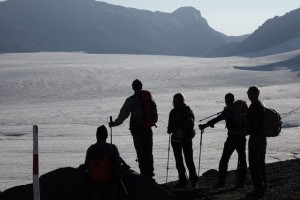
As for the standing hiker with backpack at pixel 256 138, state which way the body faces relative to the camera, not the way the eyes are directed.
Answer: to the viewer's left

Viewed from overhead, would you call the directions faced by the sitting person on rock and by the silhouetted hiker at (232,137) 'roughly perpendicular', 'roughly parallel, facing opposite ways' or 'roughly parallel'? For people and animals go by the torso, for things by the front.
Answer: roughly perpendicular

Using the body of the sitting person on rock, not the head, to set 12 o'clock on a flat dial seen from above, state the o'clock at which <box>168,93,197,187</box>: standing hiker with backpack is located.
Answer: The standing hiker with backpack is roughly at 1 o'clock from the sitting person on rock.

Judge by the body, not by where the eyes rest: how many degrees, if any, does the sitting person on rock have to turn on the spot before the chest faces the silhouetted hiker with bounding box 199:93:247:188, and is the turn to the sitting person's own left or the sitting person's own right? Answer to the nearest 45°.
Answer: approximately 45° to the sitting person's own right

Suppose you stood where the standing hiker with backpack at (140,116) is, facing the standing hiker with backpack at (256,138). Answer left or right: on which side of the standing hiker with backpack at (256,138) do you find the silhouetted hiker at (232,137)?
left

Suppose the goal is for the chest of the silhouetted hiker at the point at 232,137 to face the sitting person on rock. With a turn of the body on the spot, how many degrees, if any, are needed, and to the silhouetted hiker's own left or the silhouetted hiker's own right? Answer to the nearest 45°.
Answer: approximately 45° to the silhouetted hiker's own left

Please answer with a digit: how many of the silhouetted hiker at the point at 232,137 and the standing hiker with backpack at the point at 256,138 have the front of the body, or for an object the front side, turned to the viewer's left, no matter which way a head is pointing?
2

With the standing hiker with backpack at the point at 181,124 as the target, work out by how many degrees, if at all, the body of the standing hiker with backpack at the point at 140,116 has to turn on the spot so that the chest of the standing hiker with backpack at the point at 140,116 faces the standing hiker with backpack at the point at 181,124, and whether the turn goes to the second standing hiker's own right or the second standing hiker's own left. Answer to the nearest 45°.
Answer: approximately 135° to the second standing hiker's own right

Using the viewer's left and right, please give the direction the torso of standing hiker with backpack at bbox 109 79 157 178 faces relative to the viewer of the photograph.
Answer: facing away from the viewer and to the left of the viewer

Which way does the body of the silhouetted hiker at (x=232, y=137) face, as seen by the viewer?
to the viewer's left

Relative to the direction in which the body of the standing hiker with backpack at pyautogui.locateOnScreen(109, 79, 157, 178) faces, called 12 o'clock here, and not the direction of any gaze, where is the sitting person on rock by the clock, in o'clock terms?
The sitting person on rock is roughly at 8 o'clock from the standing hiker with backpack.

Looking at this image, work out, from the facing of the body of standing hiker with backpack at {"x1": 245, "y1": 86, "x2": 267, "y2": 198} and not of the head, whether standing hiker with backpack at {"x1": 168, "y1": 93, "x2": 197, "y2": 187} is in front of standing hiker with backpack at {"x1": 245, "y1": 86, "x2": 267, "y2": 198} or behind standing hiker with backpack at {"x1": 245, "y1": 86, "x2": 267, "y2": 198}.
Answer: in front
